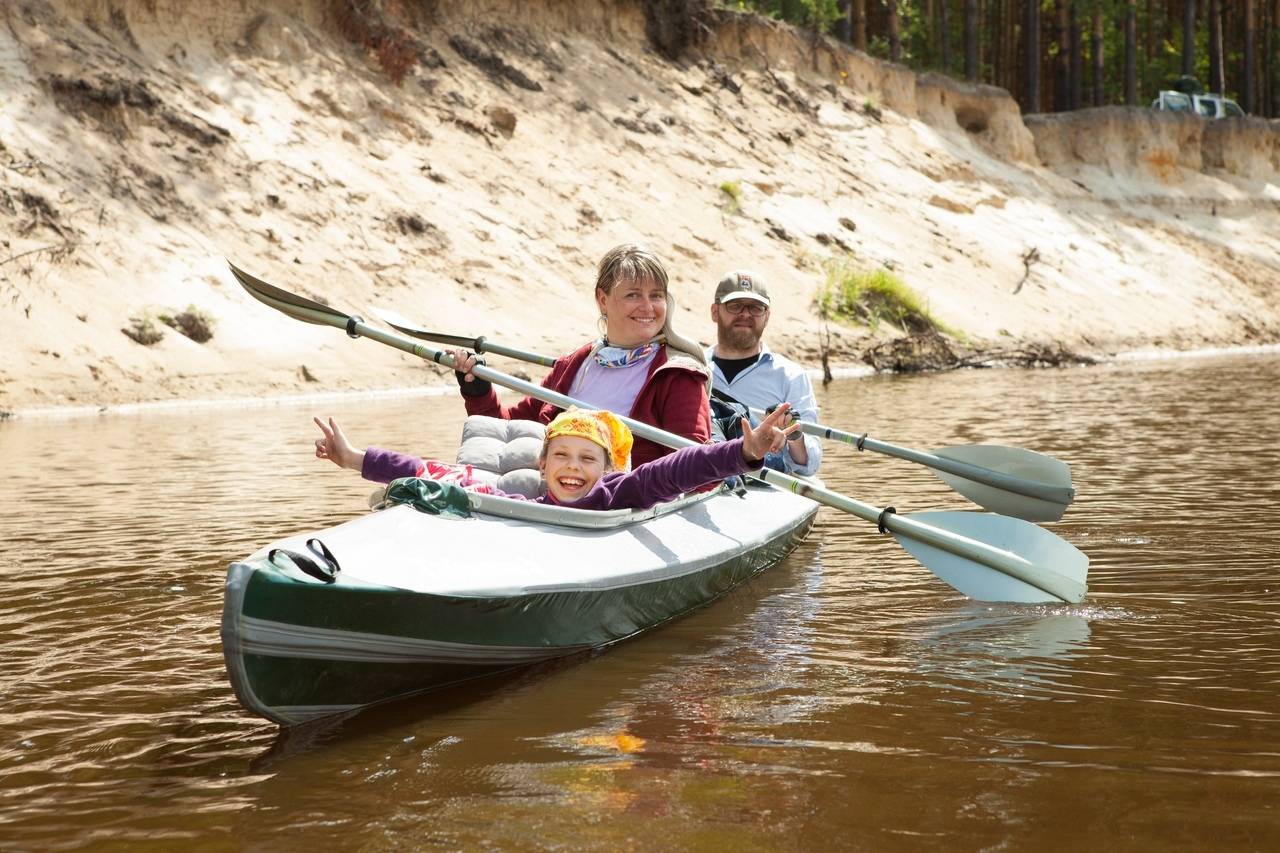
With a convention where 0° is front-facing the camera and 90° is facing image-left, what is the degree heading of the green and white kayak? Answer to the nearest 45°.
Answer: approximately 45°

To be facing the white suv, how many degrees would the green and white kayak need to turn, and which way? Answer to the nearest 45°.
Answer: approximately 180°

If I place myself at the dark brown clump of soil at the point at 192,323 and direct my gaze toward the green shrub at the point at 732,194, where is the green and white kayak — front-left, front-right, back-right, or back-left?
back-right

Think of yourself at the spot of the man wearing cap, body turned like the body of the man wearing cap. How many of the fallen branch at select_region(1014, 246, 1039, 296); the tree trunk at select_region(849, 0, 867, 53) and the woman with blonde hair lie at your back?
2

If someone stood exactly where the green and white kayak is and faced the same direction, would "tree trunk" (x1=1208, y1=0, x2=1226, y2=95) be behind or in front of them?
behind

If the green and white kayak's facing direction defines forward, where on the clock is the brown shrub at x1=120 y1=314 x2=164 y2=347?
The brown shrub is roughly at 4 o'clock from the green and white kayak.

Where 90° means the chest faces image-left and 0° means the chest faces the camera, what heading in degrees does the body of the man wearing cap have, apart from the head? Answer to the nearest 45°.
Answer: approximately 0°

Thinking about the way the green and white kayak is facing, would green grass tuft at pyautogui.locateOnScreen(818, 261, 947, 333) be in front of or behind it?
behind

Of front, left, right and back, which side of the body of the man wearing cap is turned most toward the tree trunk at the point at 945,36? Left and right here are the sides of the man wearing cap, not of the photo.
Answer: back

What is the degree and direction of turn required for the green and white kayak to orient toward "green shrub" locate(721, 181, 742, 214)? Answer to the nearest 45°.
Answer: approximately 135° to its right

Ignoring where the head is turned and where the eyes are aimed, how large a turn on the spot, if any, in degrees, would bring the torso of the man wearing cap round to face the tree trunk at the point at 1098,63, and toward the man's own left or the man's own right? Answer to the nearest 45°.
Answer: approximately 180°
